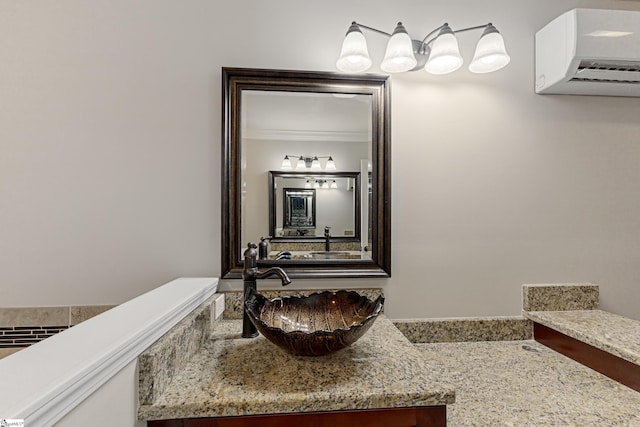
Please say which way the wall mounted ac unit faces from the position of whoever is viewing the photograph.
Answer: facing the viewer and to the right of the viewer

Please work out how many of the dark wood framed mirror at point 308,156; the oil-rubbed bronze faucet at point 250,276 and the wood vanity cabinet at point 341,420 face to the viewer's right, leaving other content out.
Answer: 1

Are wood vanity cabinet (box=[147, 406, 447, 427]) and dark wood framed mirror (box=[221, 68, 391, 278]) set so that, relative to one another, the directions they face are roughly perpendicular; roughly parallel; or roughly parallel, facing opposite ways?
roughly parallel

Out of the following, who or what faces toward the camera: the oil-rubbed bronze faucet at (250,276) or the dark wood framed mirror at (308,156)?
the dark wood framed mirror

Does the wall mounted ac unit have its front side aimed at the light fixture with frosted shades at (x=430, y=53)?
no

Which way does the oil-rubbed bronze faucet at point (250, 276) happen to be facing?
to the viewer's right

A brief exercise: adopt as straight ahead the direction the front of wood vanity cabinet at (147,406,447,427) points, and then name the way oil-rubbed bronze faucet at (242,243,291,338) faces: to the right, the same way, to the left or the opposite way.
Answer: to the left

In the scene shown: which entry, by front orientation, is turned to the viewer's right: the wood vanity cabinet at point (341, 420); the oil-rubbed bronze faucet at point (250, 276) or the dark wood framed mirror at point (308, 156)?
the oil-rubbed bronze faucet

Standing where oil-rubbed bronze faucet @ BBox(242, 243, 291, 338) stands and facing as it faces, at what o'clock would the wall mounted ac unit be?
The wall mounted ac unit is roughly at 12 o'clock from the oil-rubbed bronze faucet.

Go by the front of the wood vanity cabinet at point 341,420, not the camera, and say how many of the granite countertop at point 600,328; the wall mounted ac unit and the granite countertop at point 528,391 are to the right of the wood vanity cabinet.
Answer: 0

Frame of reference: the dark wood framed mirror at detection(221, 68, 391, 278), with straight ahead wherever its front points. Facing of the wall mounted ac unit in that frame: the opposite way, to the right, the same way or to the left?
the same way

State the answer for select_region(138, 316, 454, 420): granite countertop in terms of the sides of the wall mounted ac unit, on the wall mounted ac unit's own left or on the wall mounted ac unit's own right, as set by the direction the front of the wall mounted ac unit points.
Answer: on the wall mounted ac unit's own right

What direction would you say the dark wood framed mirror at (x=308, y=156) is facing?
toward the camera

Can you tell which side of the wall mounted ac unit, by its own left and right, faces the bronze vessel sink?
right

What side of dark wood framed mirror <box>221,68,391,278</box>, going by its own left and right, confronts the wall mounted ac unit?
left
